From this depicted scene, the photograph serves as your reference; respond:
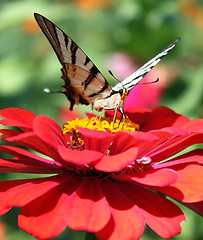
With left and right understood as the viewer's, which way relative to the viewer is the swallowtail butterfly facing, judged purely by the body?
facing the viewer and to the right of the viewer
